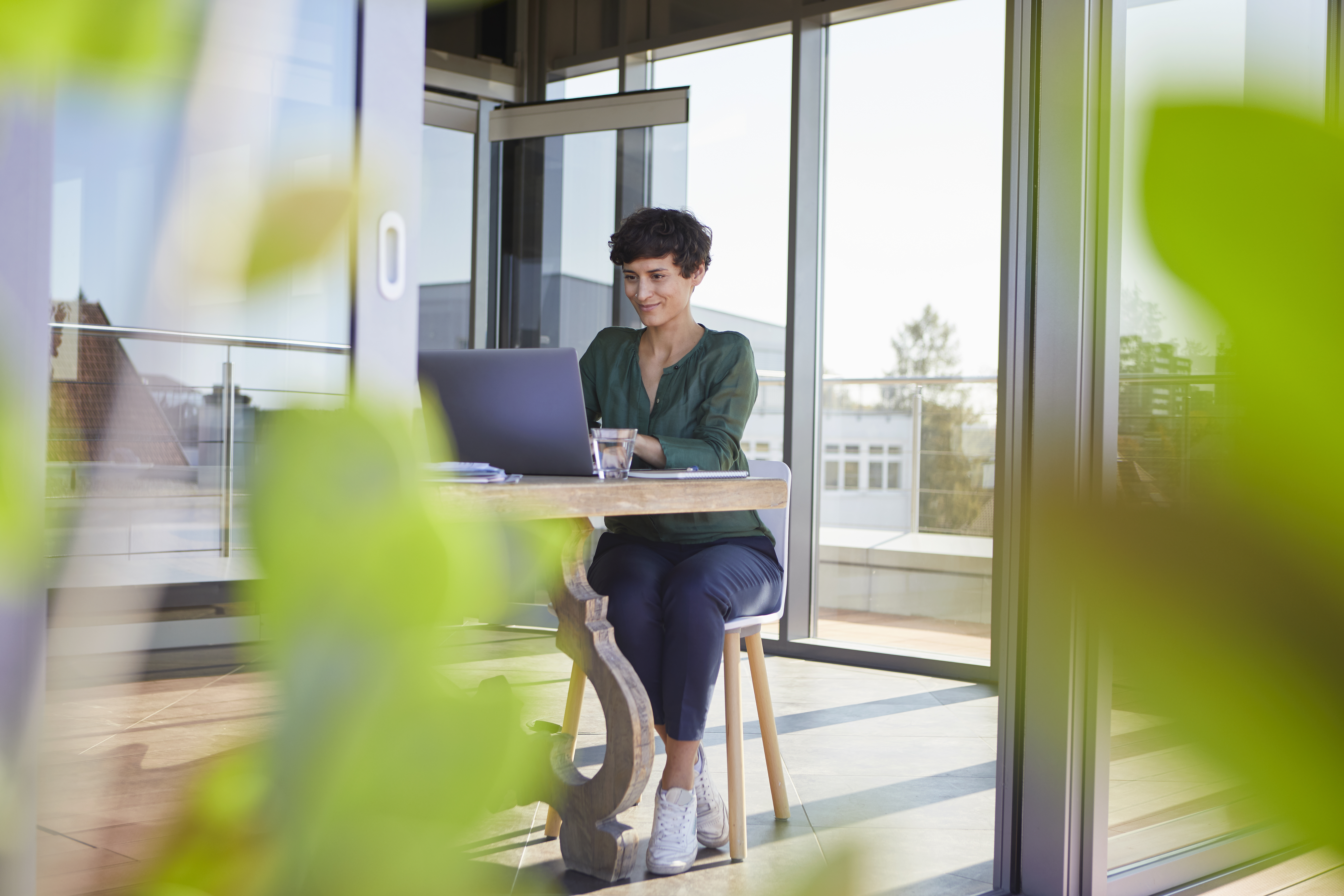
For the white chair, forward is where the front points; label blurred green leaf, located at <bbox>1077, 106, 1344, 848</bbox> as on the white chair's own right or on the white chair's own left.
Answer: on the white chair's own left

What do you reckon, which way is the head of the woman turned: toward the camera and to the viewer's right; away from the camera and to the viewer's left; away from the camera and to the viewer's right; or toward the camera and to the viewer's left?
toward the camera and to the viewer's left

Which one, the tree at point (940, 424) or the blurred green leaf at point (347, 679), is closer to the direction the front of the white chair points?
the blurred green leaf

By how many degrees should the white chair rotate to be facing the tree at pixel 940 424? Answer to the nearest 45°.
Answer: approximately 135° to its right

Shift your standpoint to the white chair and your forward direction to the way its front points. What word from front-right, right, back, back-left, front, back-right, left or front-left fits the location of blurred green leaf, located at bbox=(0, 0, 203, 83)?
front-left

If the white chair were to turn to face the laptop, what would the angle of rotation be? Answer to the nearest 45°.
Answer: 0° — it already faces it

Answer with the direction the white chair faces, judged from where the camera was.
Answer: facing the viewer and to the left of the viewer

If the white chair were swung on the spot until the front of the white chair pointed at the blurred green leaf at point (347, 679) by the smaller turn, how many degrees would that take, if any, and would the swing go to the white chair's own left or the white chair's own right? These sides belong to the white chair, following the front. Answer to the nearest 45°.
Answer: approximately 45° to the white chair's own left
